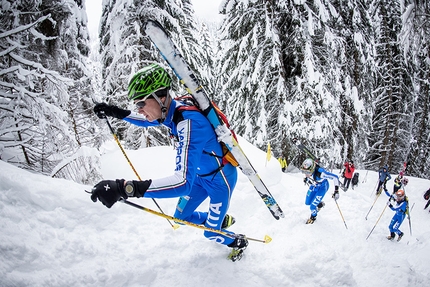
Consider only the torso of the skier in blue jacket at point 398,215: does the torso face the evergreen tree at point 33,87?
yes

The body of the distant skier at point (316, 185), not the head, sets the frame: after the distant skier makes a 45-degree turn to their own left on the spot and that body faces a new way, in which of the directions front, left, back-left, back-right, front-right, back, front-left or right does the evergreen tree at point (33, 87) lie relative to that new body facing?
front-right

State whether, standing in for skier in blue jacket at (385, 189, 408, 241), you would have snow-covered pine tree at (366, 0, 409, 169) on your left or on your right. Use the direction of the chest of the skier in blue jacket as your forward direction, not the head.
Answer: on your right

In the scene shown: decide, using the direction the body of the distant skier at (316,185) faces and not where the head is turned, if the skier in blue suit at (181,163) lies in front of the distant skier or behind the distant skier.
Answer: in front

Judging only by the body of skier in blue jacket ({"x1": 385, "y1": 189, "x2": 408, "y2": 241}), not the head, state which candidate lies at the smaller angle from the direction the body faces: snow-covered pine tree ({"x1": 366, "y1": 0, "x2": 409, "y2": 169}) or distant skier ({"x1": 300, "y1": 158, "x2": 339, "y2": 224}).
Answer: the distant skier

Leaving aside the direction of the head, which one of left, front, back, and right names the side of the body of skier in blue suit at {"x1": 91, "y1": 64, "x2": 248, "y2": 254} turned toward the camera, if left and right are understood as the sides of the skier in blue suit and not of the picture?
left

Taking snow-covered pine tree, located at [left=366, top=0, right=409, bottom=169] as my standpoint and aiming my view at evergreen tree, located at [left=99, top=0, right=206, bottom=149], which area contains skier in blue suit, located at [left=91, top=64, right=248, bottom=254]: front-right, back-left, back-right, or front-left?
front-left

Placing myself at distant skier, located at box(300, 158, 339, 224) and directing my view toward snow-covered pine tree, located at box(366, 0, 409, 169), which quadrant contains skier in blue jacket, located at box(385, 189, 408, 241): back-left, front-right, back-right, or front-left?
front-right

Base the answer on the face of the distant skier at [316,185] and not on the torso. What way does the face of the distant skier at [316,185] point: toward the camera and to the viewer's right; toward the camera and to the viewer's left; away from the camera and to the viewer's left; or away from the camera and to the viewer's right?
toward the camera and to the viewer's left

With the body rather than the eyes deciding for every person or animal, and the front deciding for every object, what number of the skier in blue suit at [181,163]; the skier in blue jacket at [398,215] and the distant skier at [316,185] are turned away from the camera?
0

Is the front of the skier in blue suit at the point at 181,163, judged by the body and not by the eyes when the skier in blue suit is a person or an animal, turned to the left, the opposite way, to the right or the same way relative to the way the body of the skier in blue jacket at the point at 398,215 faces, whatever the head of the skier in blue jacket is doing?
the same way

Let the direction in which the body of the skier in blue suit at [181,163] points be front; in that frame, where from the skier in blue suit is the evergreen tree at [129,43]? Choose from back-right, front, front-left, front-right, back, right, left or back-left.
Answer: right

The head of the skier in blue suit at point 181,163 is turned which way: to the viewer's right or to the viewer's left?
to the viewer's left

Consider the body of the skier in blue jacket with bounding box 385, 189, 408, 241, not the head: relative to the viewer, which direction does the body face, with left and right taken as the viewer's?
facing the viewer and to the left of the viewer
